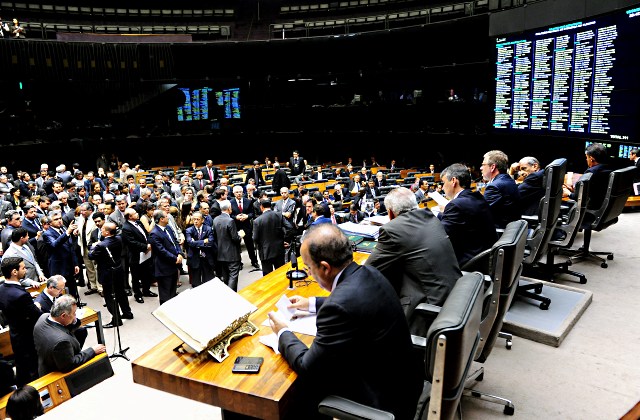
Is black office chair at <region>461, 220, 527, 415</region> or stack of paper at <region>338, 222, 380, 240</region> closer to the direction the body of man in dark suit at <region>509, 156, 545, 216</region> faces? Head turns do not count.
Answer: the stack of paper

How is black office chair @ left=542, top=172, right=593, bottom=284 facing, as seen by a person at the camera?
facing to the left of the viewer

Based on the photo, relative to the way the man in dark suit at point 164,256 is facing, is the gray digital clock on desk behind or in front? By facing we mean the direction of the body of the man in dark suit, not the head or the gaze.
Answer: in front

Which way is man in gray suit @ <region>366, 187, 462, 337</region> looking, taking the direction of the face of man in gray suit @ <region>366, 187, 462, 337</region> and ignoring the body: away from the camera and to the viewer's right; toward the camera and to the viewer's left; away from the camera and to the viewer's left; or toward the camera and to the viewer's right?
away from the camera and to the viewer's left

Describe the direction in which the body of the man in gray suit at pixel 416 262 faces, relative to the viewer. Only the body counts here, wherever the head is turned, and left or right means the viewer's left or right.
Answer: facing away from the viewer and to the left of the viewer

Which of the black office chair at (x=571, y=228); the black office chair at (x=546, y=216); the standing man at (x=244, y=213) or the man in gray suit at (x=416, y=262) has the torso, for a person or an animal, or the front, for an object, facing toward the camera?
the standing man

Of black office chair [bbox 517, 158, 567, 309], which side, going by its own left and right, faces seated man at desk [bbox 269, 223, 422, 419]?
left

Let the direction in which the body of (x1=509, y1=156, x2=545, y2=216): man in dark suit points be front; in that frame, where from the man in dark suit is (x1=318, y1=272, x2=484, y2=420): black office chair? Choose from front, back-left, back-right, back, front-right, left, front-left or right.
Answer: front-left

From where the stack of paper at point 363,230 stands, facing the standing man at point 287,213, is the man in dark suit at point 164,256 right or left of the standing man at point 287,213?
left

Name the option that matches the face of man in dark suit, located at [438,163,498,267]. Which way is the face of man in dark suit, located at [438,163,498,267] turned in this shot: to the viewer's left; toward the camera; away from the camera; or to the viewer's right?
to the viewer's left

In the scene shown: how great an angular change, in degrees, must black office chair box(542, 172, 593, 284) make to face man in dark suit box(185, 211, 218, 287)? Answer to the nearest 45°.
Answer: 0° — it already faces them

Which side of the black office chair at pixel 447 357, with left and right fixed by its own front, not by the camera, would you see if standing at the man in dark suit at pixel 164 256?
front
